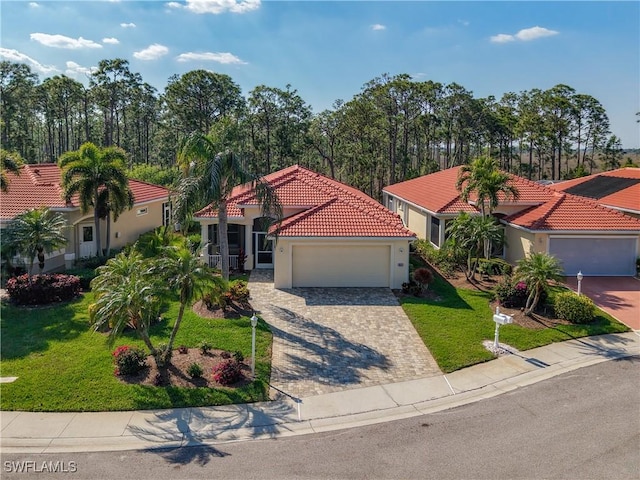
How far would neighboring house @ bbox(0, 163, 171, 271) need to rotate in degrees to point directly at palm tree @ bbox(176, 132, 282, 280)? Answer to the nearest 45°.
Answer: approximately 90° to its left

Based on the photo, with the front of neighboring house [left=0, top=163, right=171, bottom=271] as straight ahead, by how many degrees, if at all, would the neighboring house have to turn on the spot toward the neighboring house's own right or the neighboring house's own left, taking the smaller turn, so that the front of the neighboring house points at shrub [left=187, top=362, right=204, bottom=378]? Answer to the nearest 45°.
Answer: approximately 45° to the neighboring house's own left

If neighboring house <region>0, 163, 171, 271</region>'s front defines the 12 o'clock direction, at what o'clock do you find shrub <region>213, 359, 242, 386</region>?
The shrub is roughly at 10 o'clock from the neighboring house.

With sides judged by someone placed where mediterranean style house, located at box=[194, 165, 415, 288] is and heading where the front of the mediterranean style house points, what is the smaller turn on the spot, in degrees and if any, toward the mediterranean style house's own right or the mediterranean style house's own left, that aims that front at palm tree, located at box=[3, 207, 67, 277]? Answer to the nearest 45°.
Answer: approximately 90° to the mediterranean style house's own right

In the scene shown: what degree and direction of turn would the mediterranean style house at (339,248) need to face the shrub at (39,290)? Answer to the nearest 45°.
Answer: approximately 90° to its right

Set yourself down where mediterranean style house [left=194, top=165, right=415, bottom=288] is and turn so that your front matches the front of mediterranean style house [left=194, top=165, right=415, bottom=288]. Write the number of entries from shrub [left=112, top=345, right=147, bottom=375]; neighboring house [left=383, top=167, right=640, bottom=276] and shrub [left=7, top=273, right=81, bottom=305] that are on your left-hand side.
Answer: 1

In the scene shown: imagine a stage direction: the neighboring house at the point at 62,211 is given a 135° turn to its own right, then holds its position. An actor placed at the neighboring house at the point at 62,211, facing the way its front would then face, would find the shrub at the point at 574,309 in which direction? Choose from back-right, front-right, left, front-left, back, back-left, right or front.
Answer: back-right

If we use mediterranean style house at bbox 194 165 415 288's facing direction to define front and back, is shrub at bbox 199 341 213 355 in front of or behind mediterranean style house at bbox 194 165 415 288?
in front

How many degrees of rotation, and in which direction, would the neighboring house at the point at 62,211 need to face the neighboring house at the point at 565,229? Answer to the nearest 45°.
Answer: approximately 90° to its left

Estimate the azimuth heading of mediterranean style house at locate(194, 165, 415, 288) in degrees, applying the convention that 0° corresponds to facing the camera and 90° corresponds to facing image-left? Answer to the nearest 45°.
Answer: approximately 0°

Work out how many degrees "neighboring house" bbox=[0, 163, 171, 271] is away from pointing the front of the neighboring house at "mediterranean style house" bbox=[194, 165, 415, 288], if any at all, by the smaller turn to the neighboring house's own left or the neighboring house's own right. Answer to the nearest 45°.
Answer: approximately 90° to the neighboring house's own left

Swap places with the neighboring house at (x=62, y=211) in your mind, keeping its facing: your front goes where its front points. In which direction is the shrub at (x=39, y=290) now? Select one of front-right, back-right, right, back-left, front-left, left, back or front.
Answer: front-left

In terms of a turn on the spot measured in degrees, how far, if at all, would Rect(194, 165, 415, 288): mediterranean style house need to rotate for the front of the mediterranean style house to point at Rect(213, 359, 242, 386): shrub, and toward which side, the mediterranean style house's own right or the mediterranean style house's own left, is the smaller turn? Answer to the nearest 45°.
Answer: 0° — it already faces it

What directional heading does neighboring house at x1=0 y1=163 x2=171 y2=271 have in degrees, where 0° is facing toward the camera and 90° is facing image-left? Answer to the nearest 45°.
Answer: approximately 45°

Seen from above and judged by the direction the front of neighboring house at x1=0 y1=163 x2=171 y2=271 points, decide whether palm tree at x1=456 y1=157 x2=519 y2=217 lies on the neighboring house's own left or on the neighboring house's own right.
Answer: on the neighboring house's own left
